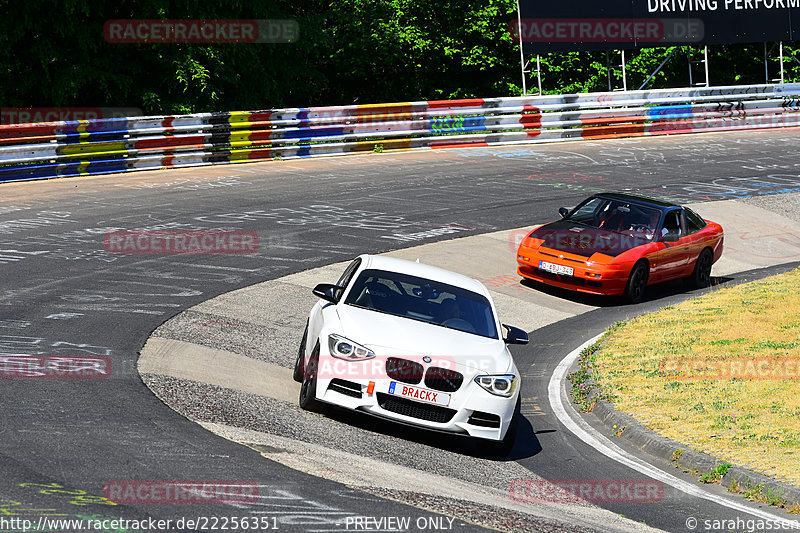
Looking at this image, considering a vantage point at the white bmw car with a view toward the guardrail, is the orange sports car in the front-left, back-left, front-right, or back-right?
front-right

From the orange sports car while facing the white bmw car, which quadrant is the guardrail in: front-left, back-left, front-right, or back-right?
back-right

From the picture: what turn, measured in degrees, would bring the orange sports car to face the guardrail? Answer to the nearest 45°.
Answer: approximately 90° to its right

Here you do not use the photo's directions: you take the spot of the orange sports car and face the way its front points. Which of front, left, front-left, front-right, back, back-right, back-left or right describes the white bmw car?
front-left

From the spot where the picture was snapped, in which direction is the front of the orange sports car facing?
facing the viewer and to the left of the viewer

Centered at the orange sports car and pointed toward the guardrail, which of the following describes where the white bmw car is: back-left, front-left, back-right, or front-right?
back-left

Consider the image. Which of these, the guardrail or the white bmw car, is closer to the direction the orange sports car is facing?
the white bmw car
